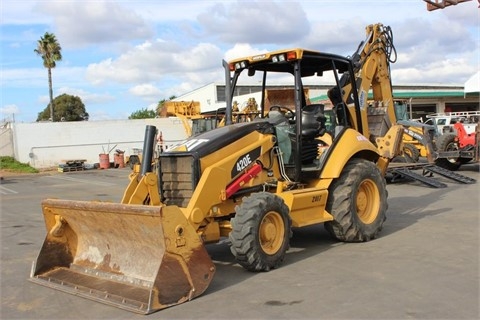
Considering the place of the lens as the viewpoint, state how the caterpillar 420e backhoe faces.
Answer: facing the viewer and to the left of the viewer

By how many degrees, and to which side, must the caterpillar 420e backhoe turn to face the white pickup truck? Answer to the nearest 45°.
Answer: approximately 180°

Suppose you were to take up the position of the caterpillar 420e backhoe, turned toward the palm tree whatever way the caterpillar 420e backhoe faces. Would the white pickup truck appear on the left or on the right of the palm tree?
right

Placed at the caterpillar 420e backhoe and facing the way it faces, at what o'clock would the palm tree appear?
The palm tree is roughly at 4 o'clock from the caterpillar 420e backhoe.
